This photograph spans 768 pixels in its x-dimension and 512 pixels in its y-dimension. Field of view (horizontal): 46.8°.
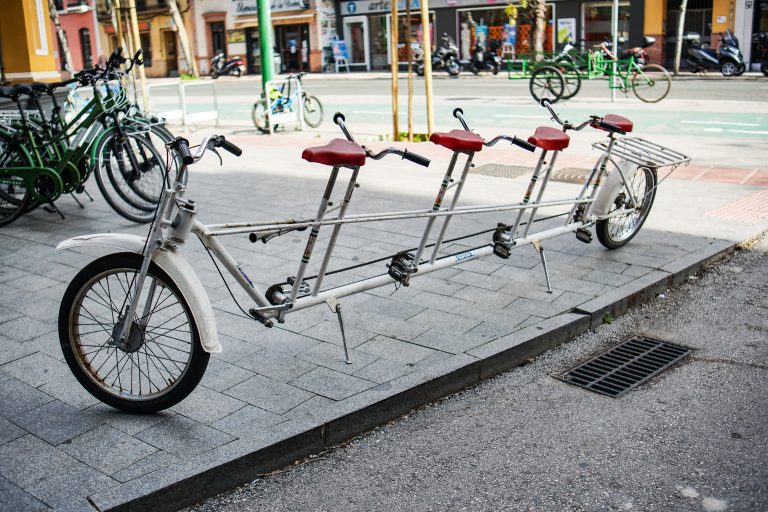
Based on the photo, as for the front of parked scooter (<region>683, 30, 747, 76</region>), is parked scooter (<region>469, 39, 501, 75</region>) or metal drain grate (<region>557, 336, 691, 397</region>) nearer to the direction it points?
the metal drain grate

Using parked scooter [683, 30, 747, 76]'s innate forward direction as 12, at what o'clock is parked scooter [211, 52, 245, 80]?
parked scooter [211, 52, 245, 80] is roughly at 5 o'clock from parked scooter [683, 30, 747, 76].

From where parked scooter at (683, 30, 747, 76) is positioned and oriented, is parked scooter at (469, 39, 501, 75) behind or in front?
behind
